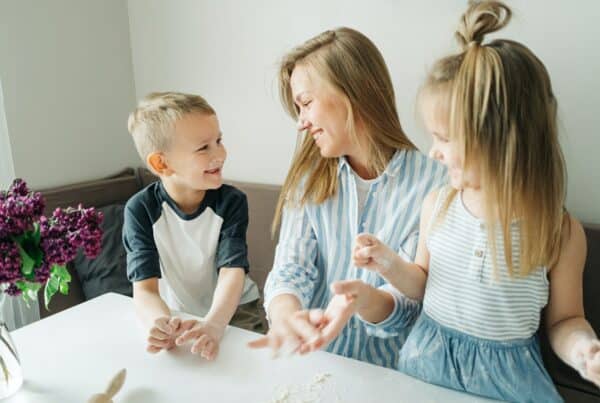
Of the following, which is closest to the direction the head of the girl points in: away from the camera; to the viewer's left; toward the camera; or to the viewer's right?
to the viewer's left

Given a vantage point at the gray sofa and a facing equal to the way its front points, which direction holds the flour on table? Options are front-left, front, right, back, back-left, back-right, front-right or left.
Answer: front

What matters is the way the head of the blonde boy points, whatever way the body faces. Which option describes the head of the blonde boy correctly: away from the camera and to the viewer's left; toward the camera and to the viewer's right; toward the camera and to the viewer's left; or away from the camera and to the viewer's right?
toward the camera and to the viewer's right

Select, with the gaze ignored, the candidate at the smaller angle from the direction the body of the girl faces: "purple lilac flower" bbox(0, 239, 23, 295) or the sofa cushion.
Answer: the purple lilac flower

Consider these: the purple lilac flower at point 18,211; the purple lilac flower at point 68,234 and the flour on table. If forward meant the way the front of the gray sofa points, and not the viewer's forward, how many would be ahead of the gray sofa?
3

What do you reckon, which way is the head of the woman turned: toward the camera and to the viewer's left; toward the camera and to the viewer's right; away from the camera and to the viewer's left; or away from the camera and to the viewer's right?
toward the camera and to the viewer's left

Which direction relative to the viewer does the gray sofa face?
toward the camera

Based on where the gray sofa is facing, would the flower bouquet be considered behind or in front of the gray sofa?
in front
